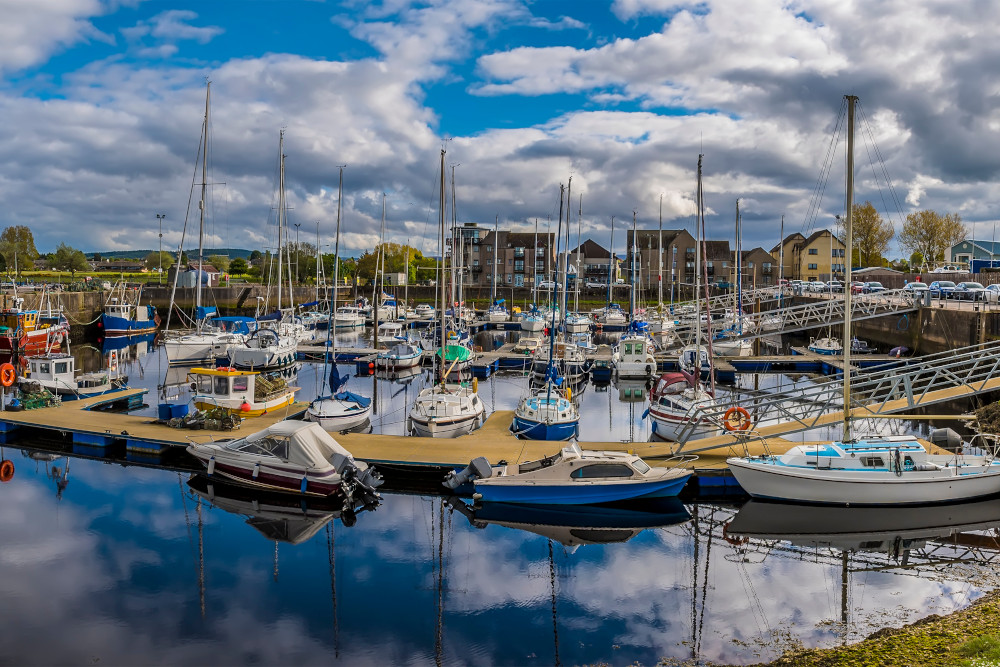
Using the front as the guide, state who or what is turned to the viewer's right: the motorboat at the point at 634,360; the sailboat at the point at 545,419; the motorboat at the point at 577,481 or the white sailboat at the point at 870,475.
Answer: the motorboat at the point at 577,481

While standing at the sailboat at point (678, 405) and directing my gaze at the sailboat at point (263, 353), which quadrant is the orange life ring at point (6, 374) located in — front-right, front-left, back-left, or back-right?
front-left

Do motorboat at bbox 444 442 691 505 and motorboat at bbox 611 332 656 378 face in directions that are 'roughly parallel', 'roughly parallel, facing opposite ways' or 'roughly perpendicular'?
roughly perpendicular

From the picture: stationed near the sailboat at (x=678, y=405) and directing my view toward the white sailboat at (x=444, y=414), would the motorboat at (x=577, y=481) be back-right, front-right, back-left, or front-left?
front-left

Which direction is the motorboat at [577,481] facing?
to the viewer's right

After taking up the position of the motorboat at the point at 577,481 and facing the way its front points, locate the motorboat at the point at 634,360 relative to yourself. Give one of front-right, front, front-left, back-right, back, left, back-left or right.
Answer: left

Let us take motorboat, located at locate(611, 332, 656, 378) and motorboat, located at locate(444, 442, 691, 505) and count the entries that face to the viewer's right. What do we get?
1

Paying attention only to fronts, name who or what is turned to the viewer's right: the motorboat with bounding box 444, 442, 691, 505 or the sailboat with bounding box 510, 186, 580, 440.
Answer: the motorboat

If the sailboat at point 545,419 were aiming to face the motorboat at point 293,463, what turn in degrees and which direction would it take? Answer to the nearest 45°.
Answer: approximately 135° to its left

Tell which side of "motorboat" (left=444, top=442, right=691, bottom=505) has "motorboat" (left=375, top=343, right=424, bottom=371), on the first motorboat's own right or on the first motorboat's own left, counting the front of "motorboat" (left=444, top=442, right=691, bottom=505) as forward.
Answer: on the first motorboat's own left

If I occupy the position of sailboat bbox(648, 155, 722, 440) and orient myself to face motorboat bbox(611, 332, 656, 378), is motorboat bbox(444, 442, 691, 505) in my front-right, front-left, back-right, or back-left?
back-left

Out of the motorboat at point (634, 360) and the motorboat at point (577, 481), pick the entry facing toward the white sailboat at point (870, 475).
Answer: the motorboat at point (577, 481)

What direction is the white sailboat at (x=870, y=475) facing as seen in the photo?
to the viewer's left

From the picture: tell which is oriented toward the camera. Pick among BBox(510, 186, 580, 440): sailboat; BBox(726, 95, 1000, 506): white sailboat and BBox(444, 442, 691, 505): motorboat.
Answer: the sailboat

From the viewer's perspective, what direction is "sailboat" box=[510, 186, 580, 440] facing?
toward the camera
